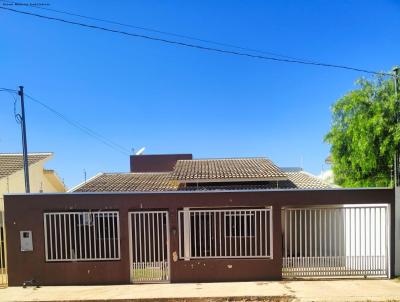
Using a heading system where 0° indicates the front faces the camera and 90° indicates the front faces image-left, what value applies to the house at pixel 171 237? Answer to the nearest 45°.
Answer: approximately 0°
